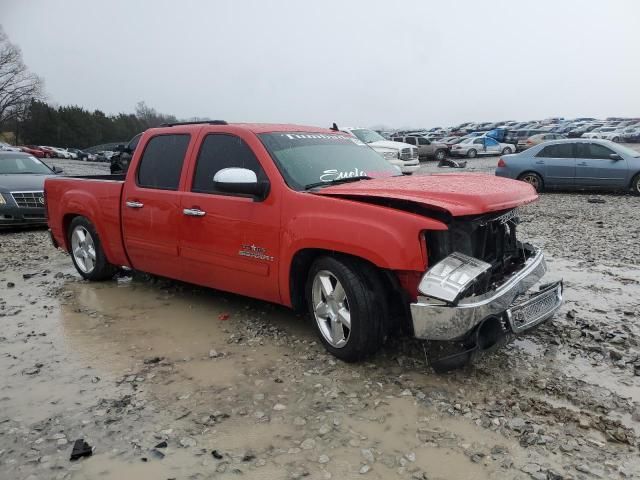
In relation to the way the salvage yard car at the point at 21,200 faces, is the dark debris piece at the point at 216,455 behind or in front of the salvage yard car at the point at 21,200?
in front

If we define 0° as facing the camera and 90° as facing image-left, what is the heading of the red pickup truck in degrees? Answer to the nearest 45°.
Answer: approximately 315°

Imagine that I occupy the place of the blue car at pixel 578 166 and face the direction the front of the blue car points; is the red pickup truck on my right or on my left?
on my right

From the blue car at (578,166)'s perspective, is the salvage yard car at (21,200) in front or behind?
behind

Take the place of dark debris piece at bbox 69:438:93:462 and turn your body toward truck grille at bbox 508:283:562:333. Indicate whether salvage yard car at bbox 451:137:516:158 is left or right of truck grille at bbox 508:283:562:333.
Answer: left

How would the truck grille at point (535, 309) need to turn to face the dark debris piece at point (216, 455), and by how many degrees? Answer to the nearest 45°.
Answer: approximately 90° to its right

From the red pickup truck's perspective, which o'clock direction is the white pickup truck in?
The white pickup truck is roughly at 8 o'clock from the red pickup truck.

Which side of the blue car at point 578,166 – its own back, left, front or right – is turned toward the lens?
right

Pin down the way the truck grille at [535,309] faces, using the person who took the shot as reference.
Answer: facing the viewer and to the right of the viewer

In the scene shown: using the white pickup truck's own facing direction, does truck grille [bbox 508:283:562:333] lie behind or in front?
in front
